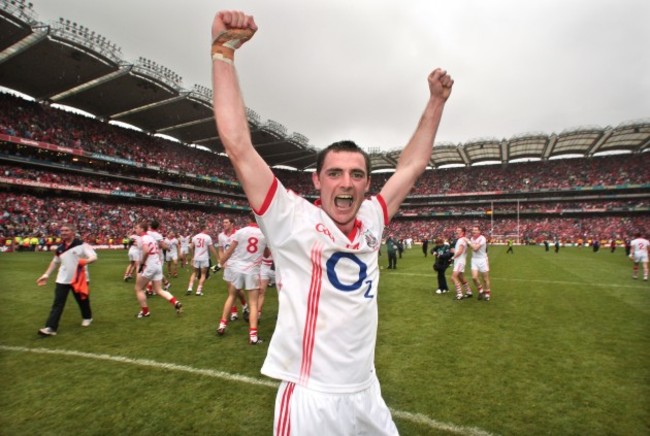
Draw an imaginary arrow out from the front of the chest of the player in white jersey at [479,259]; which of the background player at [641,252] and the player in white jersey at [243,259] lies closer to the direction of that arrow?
the player in white jersey

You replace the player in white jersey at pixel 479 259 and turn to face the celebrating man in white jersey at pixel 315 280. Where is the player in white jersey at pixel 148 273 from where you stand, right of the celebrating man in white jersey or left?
right

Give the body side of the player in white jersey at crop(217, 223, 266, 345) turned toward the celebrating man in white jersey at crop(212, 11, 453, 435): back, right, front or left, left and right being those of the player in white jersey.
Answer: back

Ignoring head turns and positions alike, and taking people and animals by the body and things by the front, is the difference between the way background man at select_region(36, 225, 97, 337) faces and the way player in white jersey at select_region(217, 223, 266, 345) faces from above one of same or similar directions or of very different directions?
very different directions

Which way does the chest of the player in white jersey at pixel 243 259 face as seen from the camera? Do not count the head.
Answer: away from the camera
